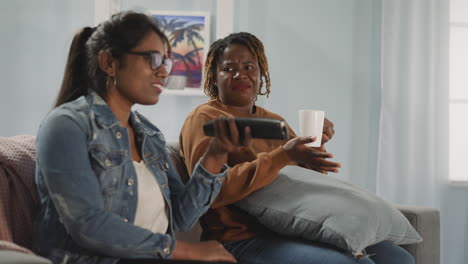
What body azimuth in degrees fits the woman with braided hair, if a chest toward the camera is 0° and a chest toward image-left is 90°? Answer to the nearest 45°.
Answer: approximately 315°

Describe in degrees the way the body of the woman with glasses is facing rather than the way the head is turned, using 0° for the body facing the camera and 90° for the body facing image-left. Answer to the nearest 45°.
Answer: approximately 315°

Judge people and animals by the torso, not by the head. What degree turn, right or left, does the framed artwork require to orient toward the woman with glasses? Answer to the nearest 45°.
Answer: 0° — it already faces them

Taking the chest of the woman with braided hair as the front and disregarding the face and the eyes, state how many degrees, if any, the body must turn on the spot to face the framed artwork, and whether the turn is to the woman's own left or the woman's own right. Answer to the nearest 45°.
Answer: approximately 135° to the woman's own left

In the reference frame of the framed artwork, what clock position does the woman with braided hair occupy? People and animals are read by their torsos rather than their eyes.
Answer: The woman with braided hair is roughly at 12 o'clock from the framed artwork.

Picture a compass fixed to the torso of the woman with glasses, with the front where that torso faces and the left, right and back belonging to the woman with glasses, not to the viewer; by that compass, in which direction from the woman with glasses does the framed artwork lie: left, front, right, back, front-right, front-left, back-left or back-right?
back-left

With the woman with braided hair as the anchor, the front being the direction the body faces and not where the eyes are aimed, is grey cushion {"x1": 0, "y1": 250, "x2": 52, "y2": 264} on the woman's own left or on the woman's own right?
on the woman's own right
